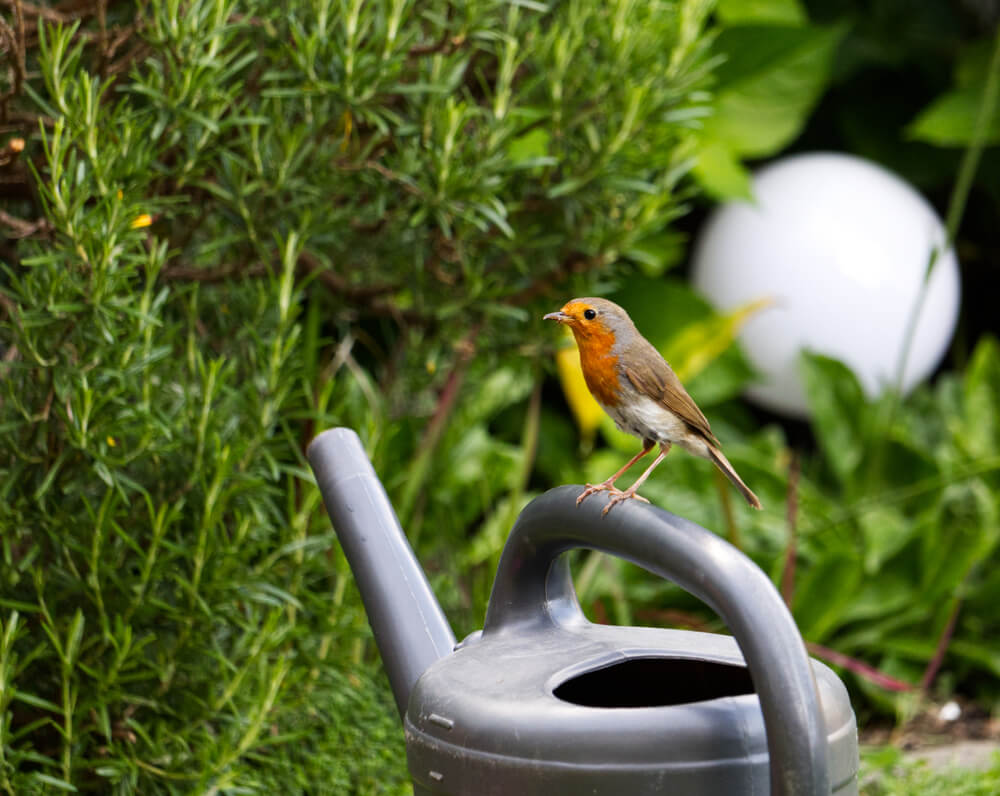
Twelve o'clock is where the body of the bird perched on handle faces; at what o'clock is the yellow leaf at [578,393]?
The yellow leaf is roughly at 3 o'clock from the bird perched on handle.

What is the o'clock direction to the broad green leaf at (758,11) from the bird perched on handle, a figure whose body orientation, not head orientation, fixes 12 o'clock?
The broad green leaf is roughly at 3 o'clock from the bird perched on handle.

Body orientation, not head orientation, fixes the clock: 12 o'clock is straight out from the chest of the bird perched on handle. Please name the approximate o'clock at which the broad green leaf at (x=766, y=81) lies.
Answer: The broad green leaf is roughly at 3 o'clock from the bird perched on handle.

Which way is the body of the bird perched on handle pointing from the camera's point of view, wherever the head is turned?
to the viewer's left

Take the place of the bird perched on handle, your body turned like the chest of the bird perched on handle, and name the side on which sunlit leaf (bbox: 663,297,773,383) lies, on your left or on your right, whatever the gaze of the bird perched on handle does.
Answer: on your right

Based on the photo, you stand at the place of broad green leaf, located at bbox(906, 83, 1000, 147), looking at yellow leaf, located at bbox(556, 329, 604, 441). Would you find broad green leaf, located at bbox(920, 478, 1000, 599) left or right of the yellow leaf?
left
